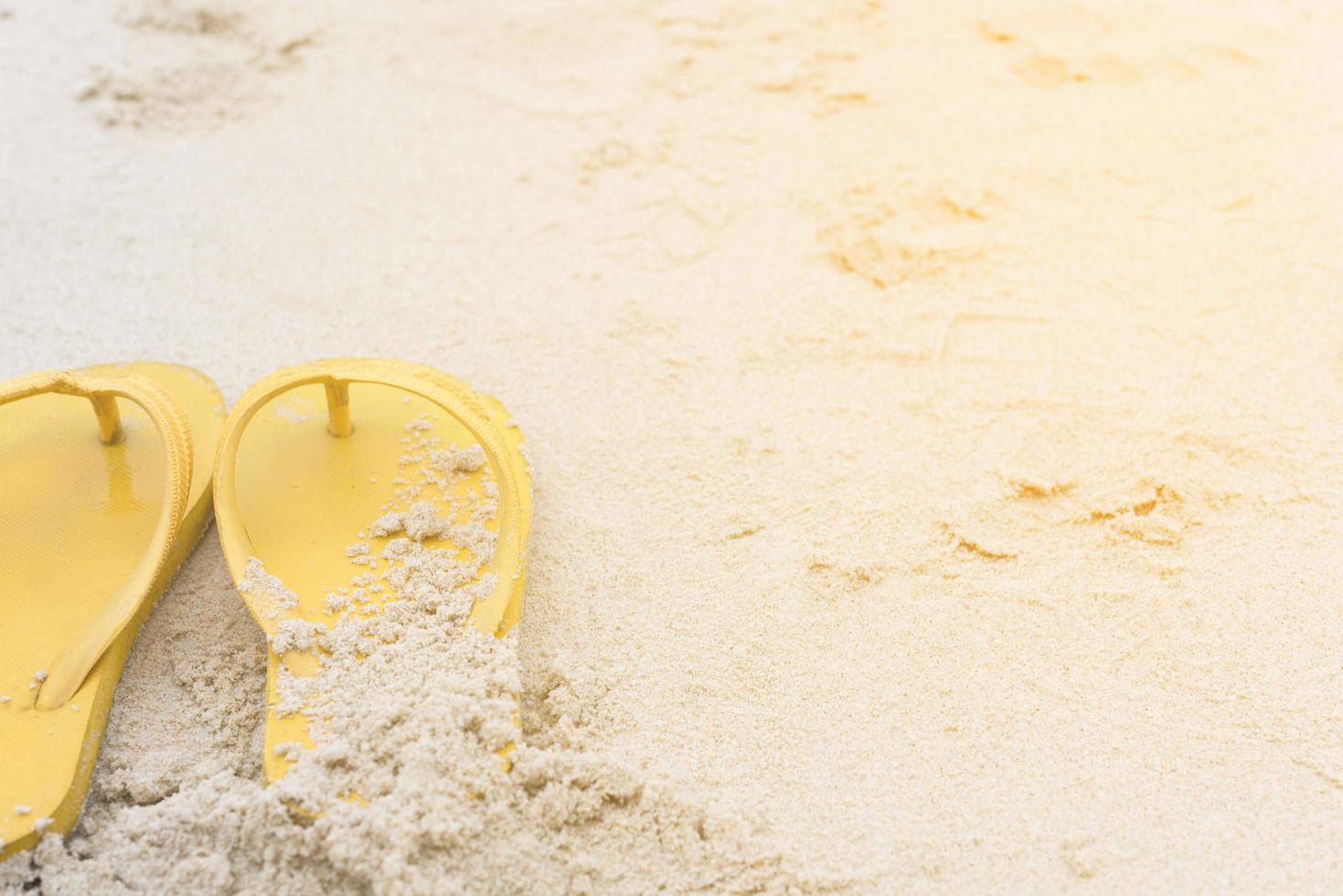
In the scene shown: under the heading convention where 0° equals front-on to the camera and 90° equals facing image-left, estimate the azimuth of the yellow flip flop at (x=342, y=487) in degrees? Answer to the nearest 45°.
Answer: approximately 180°
